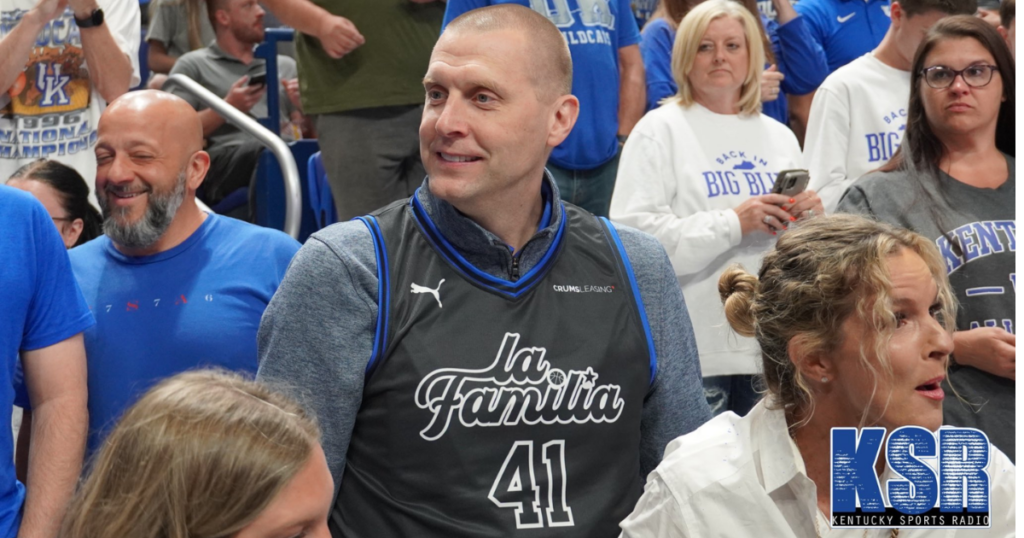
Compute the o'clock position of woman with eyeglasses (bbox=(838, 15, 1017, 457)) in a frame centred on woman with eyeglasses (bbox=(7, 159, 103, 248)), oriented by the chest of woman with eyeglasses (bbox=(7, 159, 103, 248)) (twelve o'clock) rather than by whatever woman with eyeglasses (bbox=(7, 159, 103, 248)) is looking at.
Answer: woman with eyeglasses (bbox=(838, 15, 1017, 457)) is roughly at 9 o'clock from woman with eyeglasses (bbox=(7, 159, 103, 248)).

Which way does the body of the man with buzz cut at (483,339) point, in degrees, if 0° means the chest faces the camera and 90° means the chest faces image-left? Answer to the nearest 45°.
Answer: approximately 0°

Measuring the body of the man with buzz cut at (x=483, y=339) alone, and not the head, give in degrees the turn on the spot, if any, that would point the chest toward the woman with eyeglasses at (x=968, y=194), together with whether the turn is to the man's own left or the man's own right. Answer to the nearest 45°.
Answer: approximately 135° to the man's own left

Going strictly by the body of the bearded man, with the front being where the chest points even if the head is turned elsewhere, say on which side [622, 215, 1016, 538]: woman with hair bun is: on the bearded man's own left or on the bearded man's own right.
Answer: on the bearded man's own left

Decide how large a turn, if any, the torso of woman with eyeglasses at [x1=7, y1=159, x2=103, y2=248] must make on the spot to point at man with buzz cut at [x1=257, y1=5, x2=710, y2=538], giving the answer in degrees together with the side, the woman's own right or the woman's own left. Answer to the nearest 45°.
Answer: approximately 45° to the woman's own left

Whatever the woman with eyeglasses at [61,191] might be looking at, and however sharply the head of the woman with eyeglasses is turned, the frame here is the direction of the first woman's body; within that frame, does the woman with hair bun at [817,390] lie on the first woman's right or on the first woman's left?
on the first woman's left

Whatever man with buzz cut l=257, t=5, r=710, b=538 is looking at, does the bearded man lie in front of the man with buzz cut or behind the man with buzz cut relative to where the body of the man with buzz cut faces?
behind

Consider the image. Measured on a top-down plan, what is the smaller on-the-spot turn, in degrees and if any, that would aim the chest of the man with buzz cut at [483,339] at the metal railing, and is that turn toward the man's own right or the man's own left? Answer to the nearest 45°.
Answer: approximately 180°

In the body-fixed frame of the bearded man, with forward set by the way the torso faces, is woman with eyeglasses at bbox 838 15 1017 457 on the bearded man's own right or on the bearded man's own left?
on the bearded man's own left

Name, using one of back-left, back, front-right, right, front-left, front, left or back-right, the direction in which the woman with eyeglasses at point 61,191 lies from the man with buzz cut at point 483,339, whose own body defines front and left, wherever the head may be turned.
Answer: back-right

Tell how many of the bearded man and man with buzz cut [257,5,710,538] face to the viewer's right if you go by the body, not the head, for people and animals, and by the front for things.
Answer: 0
